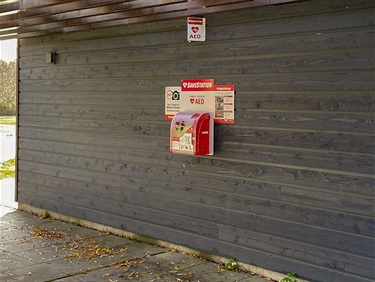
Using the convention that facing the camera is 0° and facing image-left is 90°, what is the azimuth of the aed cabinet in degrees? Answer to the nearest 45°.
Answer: approximately 45°

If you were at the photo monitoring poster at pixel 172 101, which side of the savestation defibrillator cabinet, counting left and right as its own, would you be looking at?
right

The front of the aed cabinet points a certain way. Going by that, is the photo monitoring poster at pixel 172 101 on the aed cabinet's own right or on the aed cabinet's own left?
on the aed cabinet's own right
